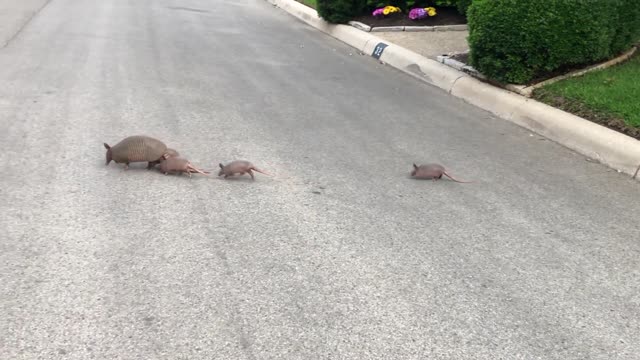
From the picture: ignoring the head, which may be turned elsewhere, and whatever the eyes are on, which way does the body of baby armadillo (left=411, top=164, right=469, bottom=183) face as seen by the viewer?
to the viewer's left

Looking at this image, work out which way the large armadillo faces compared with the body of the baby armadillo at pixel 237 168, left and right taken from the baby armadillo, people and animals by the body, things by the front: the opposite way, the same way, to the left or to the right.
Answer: the same way

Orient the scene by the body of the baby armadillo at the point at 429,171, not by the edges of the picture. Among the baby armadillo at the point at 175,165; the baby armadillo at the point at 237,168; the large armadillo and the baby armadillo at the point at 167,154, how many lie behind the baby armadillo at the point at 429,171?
0

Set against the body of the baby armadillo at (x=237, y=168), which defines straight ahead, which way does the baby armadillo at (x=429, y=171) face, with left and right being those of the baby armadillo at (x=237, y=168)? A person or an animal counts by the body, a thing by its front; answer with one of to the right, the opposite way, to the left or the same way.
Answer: the same way

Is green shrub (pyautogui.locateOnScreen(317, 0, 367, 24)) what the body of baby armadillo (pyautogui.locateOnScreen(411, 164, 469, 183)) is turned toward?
no

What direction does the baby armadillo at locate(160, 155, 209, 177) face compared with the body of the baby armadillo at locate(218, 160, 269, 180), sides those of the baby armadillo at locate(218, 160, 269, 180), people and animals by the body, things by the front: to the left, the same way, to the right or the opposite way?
the same way

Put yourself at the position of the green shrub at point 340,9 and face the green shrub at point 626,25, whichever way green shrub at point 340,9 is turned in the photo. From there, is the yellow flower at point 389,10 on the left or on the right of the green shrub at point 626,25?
left

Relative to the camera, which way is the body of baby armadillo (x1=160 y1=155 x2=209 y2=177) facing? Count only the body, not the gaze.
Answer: to the viewer's left

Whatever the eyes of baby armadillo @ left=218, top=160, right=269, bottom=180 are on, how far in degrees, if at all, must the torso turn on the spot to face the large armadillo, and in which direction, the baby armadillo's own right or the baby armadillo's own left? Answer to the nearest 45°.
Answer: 0° — it already faces it

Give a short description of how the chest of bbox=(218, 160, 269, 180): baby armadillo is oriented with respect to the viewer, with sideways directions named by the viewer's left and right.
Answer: facing to the left of the viewer

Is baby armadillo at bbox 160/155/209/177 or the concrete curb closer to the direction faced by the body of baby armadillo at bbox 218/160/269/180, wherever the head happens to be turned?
the baby armadillo

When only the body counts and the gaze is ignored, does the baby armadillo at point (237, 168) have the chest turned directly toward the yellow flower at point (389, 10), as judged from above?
no

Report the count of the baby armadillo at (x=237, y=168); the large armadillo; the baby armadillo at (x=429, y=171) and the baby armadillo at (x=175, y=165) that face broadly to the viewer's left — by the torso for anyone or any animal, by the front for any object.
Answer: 4

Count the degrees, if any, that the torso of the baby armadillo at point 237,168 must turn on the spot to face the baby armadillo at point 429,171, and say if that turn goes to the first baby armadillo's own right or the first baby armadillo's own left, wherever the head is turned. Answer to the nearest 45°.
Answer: approximately 180°

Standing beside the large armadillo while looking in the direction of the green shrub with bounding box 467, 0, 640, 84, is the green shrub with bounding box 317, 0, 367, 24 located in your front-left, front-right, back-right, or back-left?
front-left

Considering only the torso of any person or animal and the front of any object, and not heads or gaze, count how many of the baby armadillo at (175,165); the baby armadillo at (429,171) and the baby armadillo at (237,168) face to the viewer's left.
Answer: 3

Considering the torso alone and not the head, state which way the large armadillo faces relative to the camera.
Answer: to the viewer's left

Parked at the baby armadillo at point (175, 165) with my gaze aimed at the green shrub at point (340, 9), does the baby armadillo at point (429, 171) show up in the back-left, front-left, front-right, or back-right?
front-right
